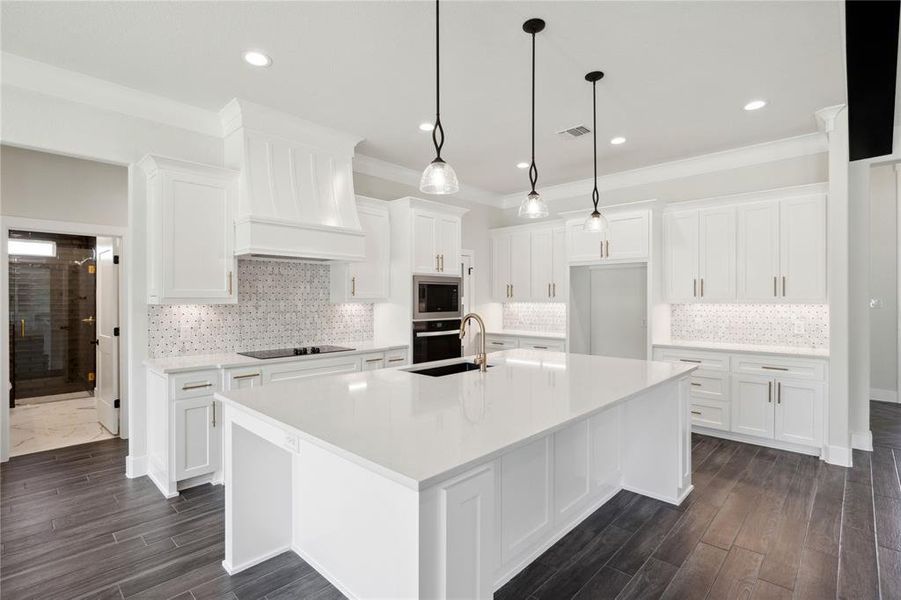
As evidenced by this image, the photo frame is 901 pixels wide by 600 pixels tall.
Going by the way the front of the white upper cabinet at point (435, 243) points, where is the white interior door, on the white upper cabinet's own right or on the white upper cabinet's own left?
on the white upper cabinet's own right

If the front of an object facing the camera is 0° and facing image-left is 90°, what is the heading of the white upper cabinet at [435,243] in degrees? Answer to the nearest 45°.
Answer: approximately 315°

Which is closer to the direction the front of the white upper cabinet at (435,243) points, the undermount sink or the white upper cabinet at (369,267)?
the undermount sink

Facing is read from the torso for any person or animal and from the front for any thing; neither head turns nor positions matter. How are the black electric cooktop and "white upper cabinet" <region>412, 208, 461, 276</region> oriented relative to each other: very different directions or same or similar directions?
same or similar directions

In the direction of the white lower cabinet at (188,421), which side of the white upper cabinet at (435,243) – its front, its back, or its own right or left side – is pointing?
right

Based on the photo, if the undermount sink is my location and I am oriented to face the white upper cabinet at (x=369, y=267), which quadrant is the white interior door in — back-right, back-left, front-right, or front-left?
front-left

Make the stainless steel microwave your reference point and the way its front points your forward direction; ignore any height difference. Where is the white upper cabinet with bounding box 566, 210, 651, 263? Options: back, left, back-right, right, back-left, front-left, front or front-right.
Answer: front-left

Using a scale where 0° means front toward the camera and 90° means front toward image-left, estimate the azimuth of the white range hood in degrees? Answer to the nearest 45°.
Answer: approximately 315°

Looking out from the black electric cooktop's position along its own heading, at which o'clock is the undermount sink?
The undermount sink is roughly at 12 o'clock from the black electric cooktop.

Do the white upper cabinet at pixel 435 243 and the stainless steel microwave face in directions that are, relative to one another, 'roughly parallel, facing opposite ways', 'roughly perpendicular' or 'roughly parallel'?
roughly parallel

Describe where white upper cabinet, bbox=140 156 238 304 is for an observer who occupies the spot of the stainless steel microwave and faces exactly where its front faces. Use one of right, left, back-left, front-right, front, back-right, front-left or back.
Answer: right

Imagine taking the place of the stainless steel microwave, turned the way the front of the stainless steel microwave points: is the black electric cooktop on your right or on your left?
on your right

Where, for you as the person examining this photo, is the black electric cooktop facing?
facing the viewer and to the right of the viewer
